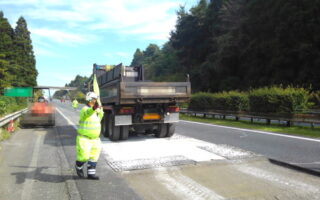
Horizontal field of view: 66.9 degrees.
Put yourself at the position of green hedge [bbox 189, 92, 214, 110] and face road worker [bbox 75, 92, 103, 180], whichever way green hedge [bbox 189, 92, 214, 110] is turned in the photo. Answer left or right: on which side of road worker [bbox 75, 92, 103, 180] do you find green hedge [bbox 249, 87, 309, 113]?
left

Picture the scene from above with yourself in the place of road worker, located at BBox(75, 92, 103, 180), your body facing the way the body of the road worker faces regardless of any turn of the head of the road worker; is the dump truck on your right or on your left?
on your left

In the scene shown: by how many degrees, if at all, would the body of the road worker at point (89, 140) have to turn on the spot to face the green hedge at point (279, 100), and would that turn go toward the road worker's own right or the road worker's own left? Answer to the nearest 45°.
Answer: approximately 90° to the road worker's own left

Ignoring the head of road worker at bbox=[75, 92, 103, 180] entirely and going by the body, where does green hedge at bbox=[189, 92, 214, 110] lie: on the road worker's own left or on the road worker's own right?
on the road worker's own left

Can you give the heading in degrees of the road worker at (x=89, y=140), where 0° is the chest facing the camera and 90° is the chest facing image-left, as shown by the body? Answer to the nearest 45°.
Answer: approximately 315°
